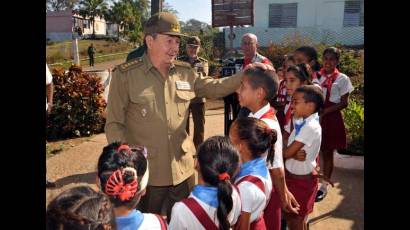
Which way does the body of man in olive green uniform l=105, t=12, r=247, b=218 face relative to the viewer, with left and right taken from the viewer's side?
facing the viewer and to the right of the viewer

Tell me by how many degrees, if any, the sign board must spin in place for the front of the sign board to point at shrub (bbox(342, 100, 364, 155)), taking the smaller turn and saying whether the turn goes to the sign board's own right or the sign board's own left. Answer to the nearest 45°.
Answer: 0° — it already faces it

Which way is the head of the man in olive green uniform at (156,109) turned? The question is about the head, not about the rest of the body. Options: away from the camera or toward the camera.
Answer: toward the camera

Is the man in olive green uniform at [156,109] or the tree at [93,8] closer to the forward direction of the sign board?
the man in olive green uniform

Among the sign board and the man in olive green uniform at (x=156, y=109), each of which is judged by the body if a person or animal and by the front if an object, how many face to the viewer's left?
0

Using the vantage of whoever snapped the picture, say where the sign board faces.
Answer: facing the viewer

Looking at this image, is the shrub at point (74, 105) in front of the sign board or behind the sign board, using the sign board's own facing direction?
in front

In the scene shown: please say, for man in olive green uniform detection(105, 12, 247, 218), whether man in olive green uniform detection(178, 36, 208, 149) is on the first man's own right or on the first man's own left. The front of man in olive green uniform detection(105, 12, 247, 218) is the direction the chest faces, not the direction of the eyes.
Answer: on the first man's own left

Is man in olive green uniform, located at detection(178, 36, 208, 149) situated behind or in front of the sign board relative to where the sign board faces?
in front

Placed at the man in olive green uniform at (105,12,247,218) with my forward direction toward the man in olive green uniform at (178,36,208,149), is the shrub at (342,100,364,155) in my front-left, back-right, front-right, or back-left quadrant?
front-right
